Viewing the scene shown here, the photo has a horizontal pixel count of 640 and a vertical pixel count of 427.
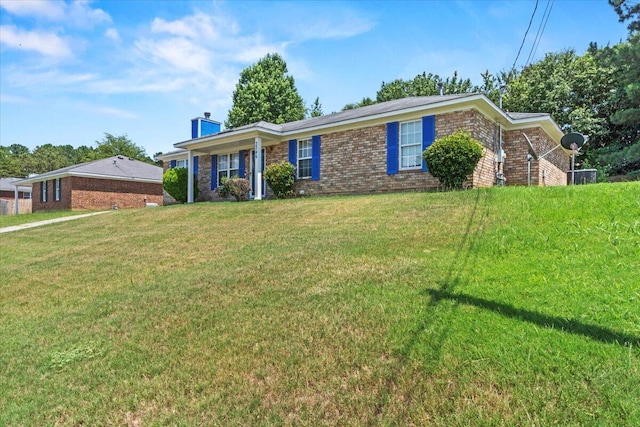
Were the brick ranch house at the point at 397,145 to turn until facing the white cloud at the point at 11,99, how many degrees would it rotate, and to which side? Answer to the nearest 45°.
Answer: approximately 45° to its right

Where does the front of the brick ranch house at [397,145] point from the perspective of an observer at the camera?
facing the viewer and to the left of the viewer

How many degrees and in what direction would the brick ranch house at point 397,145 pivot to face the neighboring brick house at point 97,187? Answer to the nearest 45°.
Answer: approximately 90° to its right

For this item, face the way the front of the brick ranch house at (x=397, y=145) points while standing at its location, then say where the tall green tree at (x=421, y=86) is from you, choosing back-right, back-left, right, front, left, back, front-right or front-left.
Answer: back-right

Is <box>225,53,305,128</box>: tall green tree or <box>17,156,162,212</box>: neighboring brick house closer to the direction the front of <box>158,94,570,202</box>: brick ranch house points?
the neighboring brick house

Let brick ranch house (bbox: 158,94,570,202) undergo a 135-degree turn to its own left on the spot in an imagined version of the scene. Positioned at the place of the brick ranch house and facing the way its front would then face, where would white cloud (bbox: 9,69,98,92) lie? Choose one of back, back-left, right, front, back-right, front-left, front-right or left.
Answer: back

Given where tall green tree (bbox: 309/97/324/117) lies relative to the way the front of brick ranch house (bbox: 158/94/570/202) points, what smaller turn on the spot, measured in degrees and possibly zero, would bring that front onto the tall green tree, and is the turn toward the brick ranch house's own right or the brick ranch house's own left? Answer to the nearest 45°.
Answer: approximately 135° to the brick ranch house's own right
